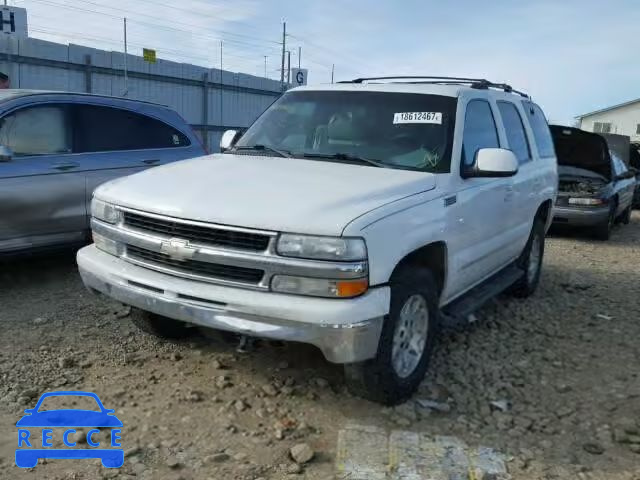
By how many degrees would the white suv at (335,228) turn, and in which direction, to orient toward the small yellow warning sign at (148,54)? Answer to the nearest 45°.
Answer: approximately 135° to its right

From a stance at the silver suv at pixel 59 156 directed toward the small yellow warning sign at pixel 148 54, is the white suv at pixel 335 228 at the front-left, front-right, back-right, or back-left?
back-right

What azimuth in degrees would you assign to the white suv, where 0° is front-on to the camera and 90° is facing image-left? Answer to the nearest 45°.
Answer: approximately 45°

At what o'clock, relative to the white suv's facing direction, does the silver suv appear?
The silver suv is roughly at 3 o'clock from the white suv.
